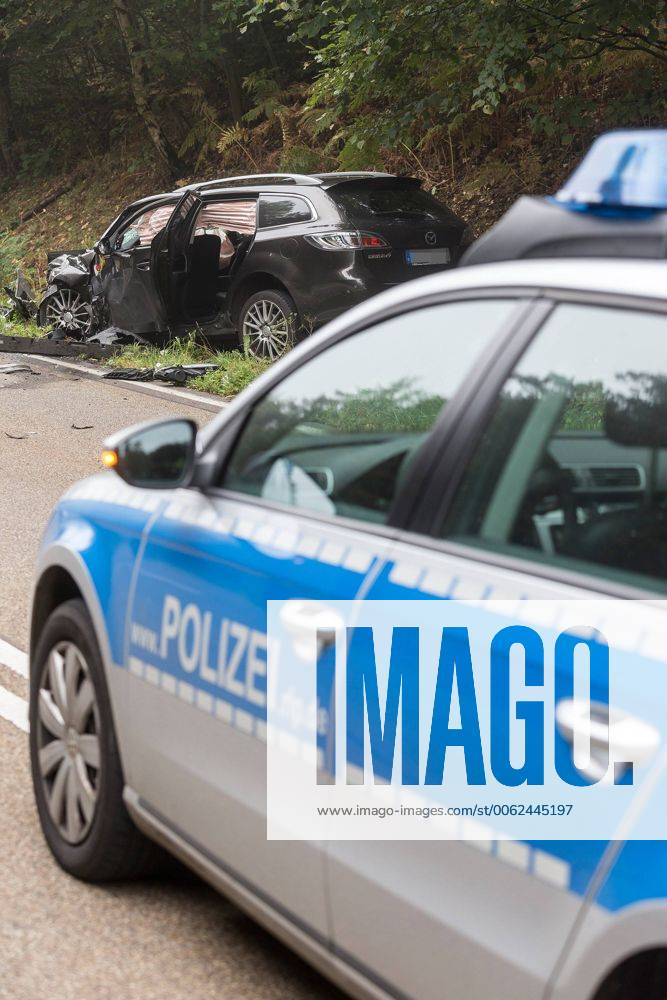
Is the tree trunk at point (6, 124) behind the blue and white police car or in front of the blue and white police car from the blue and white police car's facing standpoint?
in front

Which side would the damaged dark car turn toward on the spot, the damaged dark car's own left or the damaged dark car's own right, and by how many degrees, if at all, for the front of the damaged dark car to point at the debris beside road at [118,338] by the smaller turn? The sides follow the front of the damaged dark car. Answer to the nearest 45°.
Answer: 0° — it already faces it

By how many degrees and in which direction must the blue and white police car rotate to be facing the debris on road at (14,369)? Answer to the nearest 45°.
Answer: approximately 45° to its right

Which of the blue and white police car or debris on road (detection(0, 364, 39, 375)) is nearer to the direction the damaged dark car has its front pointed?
the debris on road

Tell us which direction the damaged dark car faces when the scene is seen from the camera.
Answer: facing away from the viewer and to the left of the viewer

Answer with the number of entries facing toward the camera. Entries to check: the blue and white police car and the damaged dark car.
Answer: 0

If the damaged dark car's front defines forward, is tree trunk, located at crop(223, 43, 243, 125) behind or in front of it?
in front

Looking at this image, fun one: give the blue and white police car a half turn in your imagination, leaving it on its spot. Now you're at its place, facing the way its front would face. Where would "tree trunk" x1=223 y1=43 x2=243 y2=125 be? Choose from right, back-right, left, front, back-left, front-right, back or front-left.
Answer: back-left

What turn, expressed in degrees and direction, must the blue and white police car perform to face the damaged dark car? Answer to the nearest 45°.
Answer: approximately 45° to its right

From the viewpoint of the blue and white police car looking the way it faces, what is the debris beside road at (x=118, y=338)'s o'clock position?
The debris beside road is roughly at 1 o'clock from the blue and white police car.

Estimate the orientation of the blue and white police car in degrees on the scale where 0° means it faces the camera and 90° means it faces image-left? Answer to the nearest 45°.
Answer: approximately 135°
